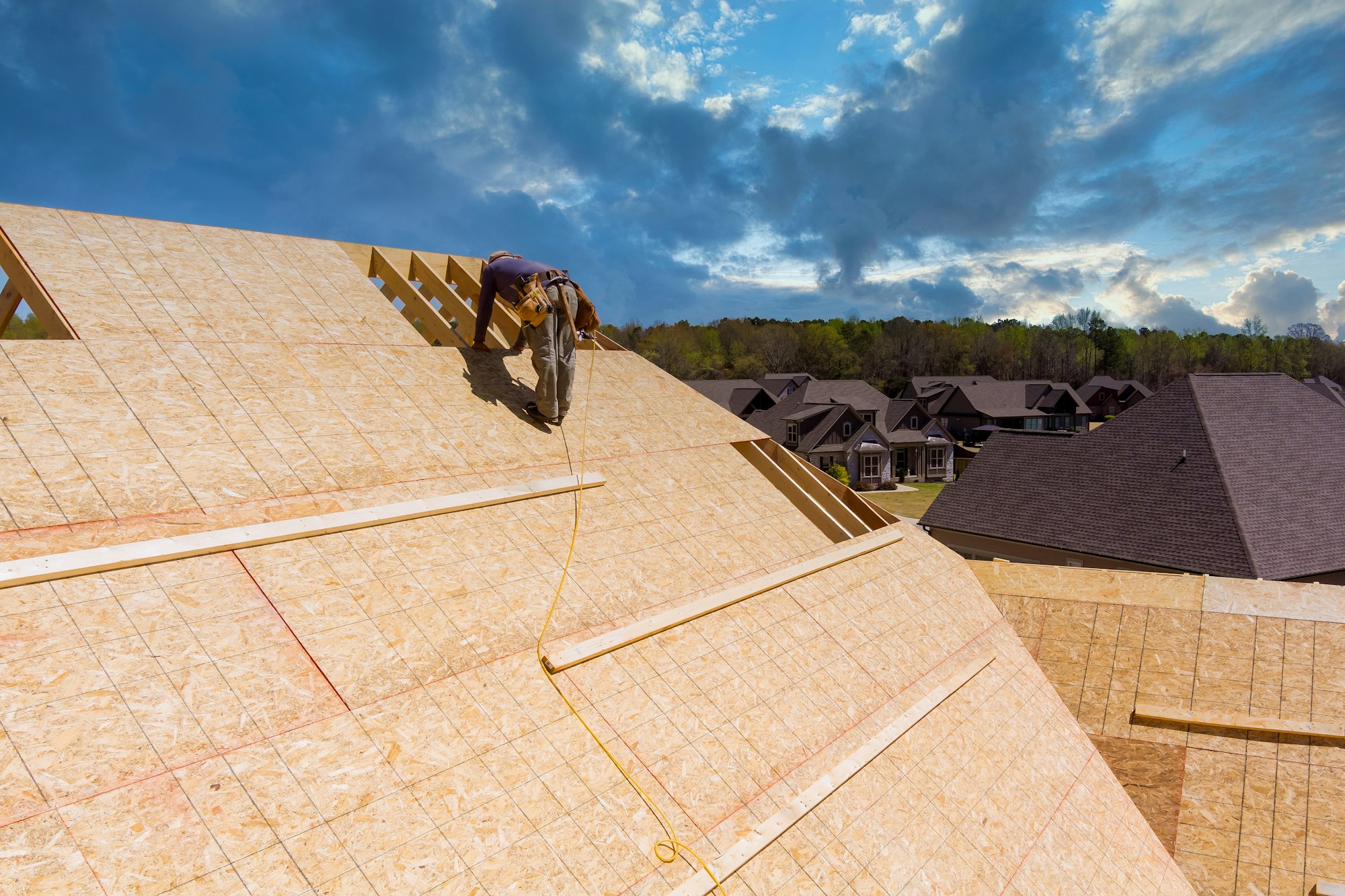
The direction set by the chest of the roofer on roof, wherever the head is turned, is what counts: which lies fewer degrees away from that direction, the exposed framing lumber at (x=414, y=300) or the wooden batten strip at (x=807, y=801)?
the exposed framing lumber

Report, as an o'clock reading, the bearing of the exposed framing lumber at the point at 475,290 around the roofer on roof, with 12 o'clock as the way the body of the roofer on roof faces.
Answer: The exposed framing lumber is roughly at 1 o'clock from the roofer on roof.

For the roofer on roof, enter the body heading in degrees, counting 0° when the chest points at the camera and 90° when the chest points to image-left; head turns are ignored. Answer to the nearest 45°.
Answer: approximately 135°

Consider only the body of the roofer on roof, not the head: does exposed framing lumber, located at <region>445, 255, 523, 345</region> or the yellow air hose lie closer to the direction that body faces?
the exposed framing lumber

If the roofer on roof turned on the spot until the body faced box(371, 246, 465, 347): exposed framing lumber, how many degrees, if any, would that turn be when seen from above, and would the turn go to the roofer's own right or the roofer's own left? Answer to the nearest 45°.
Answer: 0° — they already face it

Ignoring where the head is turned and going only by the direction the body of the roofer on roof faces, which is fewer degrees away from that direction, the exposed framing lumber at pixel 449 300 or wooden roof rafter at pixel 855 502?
the exposed framing lumber

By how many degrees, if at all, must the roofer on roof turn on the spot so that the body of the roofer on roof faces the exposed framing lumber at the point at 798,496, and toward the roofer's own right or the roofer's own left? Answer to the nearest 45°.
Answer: approximately 135° to the roofer's own right

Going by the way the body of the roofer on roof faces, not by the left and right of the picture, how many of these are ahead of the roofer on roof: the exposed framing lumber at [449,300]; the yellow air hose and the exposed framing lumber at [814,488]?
1

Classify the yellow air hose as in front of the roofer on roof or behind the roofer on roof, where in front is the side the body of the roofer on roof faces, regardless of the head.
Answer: behind

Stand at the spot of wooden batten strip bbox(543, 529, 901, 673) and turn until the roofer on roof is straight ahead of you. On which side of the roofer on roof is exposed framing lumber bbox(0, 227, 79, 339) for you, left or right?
left

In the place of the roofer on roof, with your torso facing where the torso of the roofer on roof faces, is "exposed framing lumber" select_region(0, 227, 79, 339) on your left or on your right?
on your left
